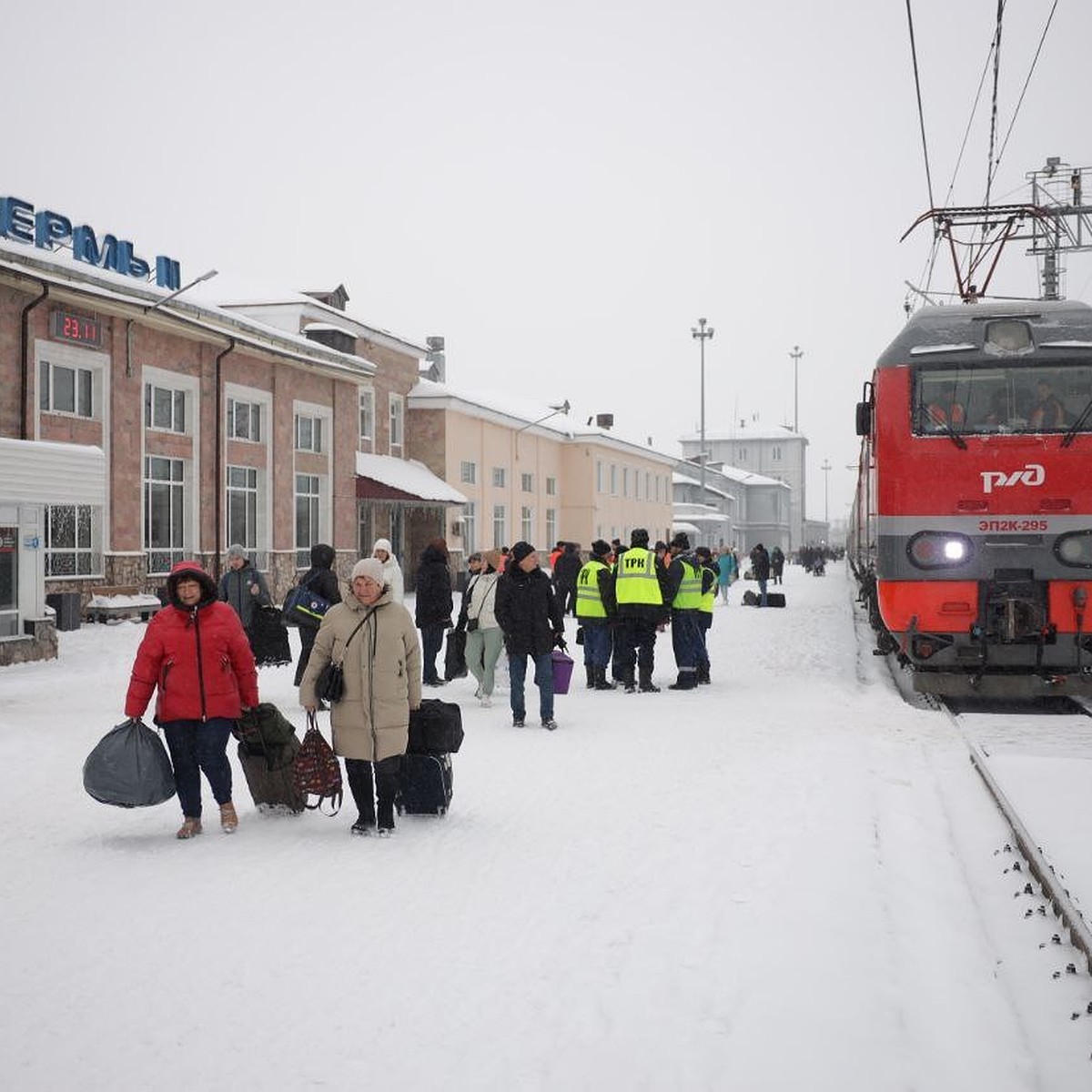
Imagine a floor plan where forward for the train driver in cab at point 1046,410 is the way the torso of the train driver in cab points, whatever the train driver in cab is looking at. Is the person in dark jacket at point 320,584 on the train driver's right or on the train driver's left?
on the train driver's right

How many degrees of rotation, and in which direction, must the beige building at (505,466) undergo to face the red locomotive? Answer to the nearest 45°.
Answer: approximately 45° to its right

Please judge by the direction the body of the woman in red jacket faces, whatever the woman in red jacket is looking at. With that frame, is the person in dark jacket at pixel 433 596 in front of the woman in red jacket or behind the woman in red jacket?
behind

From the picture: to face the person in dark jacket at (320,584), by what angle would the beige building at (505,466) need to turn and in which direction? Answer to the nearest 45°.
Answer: approximately 45° to its right

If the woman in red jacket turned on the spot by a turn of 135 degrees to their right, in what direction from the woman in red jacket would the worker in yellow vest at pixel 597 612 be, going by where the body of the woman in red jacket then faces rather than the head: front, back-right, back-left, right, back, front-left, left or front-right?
right

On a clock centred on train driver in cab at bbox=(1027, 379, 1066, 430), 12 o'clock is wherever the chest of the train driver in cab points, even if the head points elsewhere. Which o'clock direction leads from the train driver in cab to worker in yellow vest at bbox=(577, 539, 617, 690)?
The worker in yellow vest is roughly at 3 o'clock from the train driver in cab.

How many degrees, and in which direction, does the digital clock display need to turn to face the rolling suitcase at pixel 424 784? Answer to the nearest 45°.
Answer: approximately 45° to its right

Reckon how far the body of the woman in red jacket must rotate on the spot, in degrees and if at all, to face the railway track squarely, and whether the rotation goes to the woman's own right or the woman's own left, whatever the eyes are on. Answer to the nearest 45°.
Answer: approximately 90° to the woman's own left

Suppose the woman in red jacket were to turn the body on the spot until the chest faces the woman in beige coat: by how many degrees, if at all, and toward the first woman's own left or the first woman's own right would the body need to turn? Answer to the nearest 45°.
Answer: approximately 90° to the first woman's own left

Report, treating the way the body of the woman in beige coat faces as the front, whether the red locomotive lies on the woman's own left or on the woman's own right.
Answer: on the woman's own left

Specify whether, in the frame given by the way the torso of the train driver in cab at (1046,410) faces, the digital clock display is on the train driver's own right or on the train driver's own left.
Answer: on the train driver's own right

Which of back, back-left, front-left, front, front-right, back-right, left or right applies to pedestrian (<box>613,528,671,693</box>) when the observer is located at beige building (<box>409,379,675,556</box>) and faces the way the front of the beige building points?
front-right

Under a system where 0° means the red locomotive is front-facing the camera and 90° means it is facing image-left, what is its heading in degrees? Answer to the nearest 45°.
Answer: approximately 0°

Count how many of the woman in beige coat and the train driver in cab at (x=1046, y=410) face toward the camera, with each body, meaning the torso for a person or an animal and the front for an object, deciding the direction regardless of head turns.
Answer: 2

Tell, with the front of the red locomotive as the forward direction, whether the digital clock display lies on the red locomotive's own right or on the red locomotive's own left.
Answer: on the red locomotive's own right
